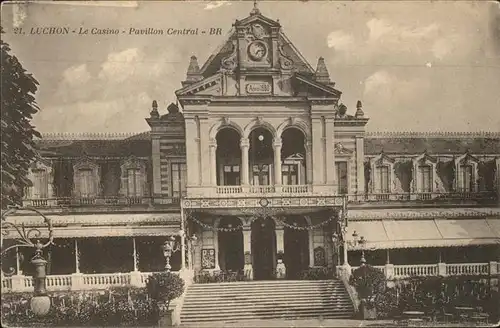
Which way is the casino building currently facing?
toward the camera

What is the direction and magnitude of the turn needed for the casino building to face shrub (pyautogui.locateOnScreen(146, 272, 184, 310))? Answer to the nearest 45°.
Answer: approximately 45° to its right
